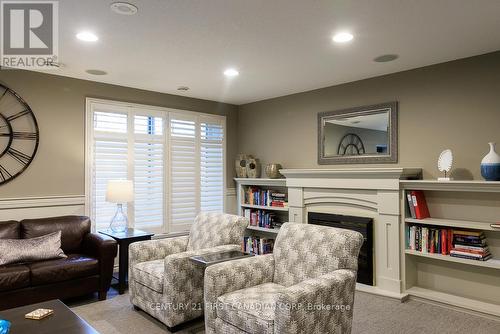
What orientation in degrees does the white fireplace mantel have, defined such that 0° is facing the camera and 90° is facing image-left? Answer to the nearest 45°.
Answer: approximately 45°

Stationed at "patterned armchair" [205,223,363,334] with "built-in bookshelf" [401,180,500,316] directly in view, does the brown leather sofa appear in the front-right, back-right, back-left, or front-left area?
back-left

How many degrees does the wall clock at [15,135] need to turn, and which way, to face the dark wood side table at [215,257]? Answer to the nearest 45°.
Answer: approximately 45° to its left

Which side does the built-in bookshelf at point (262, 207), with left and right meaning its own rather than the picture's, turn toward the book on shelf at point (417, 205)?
left

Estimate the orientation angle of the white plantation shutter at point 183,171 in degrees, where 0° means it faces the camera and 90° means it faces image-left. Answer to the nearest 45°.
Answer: approximately 315°

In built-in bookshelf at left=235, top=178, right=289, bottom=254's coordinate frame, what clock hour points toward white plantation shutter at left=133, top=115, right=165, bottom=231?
The white plantation shutter is roughly at 1 o'clock from the built-in bookshelf.

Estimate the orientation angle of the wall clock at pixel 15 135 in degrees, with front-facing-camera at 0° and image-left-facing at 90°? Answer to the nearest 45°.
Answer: approximately 0°

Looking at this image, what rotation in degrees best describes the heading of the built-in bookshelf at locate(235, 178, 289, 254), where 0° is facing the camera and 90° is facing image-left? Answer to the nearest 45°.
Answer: approximately 45°

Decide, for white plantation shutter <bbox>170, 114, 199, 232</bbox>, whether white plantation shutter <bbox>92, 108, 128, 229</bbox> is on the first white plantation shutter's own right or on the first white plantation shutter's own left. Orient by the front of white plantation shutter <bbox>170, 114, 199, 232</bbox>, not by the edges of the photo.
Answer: on the first white plantation shutter's own right
